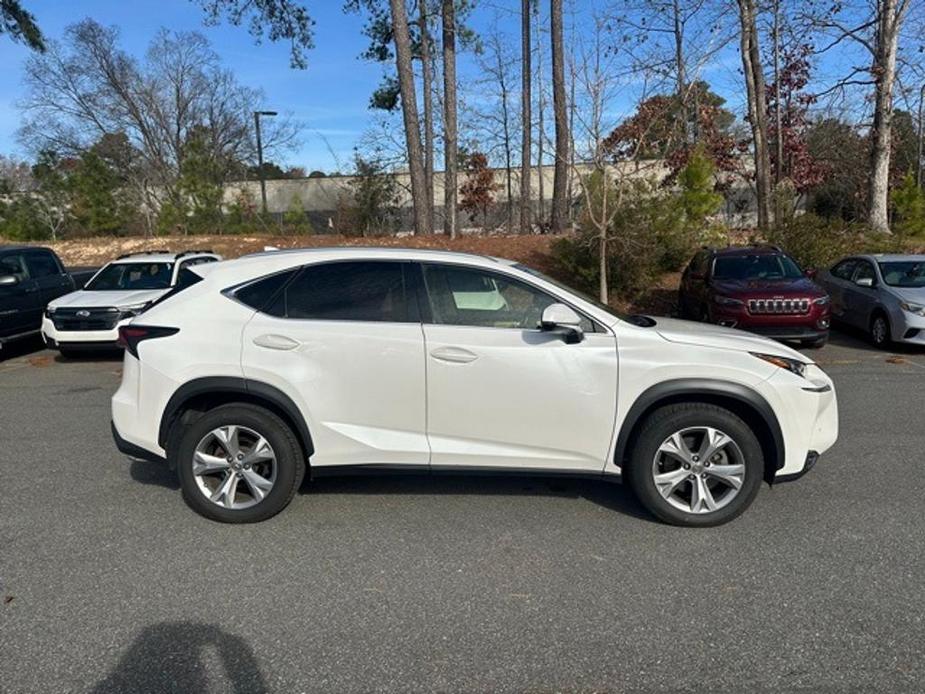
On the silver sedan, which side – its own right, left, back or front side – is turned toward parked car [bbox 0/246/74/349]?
right

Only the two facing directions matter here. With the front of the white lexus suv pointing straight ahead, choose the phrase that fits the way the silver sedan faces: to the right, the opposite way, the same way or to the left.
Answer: to the right

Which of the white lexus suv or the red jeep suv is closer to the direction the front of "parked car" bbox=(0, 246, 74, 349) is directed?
the white lexus suv

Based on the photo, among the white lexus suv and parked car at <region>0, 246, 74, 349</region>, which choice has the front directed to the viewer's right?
the white lexus suv

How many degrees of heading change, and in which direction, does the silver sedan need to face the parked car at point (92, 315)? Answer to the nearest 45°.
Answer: approximately 90° to its right

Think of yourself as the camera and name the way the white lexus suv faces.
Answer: facing to the right of the viewer

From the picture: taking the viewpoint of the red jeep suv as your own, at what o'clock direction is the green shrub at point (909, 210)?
The green shrub is roughly at 8 o'clock from the red jeep suv.

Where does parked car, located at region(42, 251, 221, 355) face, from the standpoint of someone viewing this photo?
facing the viewer and to the left of the viewer

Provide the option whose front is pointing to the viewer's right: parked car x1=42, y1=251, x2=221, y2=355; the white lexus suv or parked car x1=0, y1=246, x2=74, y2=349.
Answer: the white lexus suv

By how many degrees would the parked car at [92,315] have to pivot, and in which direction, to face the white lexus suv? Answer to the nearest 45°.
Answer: approximately 45° to its left

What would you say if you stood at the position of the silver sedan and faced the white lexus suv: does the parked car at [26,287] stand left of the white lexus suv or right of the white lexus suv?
right

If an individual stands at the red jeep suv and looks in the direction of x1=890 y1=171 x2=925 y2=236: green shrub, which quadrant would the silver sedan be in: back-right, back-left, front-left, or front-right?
front-right

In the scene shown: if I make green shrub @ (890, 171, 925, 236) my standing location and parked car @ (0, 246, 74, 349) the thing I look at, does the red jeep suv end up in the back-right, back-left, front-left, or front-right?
front-left

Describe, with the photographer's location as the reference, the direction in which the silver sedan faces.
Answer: facing the viewer and to the right of the viewer
